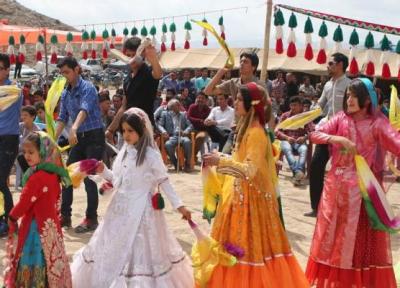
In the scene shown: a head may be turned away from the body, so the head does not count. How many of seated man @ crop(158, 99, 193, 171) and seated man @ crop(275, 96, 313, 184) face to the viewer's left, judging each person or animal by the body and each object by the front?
0

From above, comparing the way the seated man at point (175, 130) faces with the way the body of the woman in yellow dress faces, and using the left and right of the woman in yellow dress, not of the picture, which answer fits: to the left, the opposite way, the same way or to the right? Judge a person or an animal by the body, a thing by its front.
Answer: to the left

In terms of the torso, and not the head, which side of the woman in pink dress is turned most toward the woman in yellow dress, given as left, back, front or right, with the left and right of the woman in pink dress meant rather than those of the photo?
right

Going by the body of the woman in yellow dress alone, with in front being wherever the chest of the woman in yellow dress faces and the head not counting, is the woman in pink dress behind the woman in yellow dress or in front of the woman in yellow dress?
behind

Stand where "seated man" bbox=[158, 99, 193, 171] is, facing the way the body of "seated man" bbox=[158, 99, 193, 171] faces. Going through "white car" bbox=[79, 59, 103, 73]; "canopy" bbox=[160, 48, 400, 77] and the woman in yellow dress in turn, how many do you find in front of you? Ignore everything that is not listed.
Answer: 1

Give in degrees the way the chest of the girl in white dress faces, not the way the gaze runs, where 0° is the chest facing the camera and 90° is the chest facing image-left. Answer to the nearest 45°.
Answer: approximately 45°

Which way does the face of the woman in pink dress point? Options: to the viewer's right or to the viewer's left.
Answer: to the viewer's left

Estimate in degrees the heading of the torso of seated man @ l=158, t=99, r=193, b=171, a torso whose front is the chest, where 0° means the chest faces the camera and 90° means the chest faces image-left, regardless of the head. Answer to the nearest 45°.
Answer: approximately 0°

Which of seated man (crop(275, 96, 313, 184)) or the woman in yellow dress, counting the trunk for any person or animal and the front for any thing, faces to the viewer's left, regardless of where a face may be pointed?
the woman in yellow dress

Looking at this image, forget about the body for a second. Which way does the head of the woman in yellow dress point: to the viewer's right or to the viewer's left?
to the viewer's left
